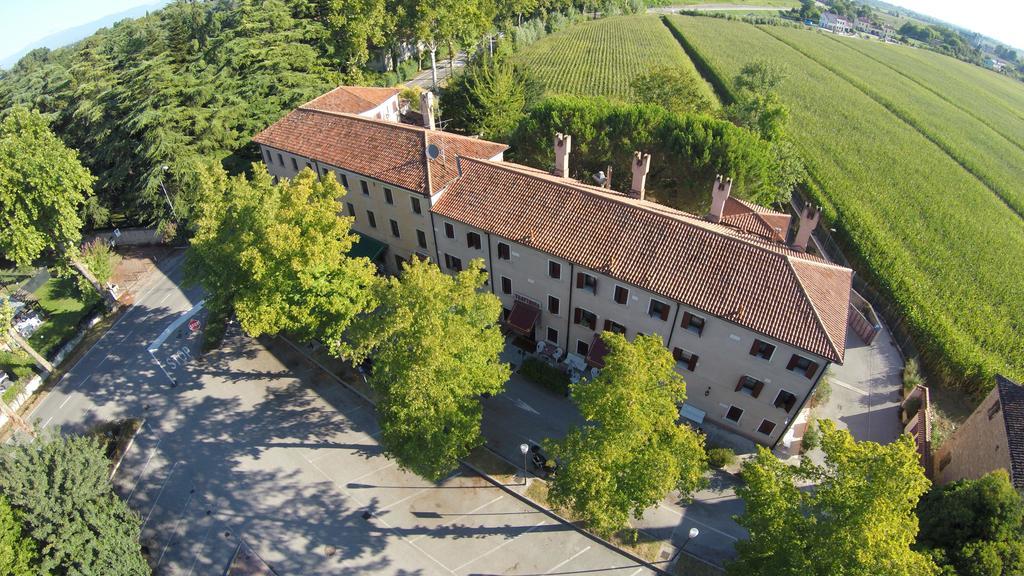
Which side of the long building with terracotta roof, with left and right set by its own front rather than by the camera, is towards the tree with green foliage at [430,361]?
front

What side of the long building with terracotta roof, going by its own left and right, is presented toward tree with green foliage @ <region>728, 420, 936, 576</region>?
left

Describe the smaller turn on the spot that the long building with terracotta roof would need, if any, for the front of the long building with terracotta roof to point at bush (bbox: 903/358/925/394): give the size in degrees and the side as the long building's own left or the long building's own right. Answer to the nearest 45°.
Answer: approximately 135° to the long building's own left

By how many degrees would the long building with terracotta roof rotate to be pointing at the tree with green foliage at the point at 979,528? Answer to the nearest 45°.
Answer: approximately 90° to its left

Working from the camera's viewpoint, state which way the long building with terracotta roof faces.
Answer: facing the viewer and to the left of the viewer

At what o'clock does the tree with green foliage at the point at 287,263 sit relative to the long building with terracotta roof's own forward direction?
The tree with green foliage is roughly at 1 o'clock from the long building with terracotta roof.

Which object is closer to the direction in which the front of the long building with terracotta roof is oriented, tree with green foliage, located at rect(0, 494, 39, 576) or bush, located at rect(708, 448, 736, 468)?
the tree with green foliage

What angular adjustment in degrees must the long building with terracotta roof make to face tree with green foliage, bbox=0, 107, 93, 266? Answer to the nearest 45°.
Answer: approximately 45° to its right

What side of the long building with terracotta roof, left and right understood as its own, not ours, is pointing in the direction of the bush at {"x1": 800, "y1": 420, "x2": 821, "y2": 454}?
left

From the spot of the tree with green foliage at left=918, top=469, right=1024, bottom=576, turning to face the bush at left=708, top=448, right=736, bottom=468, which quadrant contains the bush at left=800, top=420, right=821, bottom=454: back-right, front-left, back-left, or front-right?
front-right

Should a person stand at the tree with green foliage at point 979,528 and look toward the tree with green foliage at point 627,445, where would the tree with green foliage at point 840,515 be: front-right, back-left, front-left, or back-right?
front-left

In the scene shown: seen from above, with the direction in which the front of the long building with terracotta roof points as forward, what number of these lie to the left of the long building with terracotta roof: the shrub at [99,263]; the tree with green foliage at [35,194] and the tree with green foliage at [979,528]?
1
